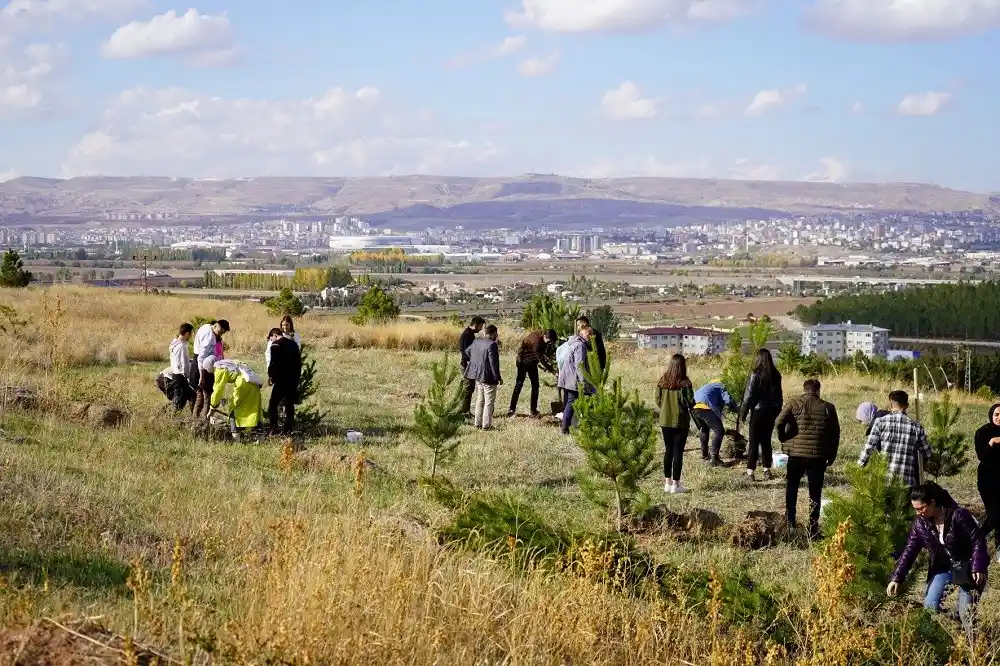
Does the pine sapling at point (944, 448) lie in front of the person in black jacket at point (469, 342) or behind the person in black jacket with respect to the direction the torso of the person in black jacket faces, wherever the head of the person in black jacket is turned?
in front

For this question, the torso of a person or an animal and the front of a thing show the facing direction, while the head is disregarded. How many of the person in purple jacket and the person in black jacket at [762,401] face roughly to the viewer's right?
0

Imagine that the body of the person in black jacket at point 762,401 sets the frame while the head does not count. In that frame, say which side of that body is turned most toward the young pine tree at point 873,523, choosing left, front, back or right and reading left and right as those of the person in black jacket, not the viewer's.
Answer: back

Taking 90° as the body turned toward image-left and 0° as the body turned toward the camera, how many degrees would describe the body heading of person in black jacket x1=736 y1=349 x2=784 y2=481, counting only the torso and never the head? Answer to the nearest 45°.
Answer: approximately 180°

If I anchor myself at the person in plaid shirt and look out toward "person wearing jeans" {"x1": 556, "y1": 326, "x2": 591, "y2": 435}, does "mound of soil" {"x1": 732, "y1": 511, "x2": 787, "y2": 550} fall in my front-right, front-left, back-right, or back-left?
front-left

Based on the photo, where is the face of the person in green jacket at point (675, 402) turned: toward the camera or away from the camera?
away from the camera

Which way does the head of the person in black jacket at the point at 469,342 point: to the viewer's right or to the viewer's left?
to the viewer's right

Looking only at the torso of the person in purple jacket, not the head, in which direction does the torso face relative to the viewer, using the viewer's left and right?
facing the viewer and to the left of the viewer

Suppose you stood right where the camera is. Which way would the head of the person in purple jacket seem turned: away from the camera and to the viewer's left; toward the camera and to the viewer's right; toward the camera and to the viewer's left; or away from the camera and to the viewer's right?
toward the camera and to the viewer's left

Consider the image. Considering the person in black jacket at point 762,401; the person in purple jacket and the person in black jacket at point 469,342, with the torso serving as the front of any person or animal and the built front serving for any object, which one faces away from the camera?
the person in black jacket at point 762,401
